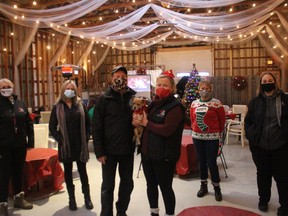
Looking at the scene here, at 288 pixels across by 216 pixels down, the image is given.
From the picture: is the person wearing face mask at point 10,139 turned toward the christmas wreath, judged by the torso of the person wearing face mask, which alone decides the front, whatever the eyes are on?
no

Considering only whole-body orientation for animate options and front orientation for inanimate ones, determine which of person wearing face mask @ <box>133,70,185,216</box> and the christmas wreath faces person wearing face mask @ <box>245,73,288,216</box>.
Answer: the christmas wreath

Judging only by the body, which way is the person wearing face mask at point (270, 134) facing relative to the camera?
toward the camera

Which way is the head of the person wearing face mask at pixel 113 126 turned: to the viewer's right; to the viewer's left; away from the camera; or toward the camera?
toward the camera

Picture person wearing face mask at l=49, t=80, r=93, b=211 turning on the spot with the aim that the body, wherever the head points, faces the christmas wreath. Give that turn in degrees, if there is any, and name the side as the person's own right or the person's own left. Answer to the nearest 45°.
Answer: approximately 135° to the person's own left

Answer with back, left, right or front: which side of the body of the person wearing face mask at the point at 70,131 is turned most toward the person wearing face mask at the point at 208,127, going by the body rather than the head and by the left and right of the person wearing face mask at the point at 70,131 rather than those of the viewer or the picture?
left

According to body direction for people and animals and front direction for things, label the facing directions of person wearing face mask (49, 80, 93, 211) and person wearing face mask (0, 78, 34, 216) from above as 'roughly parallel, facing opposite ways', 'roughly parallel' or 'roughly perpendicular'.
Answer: roughly parallel

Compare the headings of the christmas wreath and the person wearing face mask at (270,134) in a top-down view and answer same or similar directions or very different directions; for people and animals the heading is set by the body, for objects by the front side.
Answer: same or similar directions

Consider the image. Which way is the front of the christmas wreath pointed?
toward the camera

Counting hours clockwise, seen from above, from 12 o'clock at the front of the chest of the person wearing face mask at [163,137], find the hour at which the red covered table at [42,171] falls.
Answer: The red covered table is roughly at 3 o'clock from the person wearing face mask.

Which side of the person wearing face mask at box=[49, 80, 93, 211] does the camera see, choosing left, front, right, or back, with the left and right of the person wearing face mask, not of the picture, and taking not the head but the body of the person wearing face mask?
front

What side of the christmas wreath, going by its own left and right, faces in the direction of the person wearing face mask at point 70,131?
front

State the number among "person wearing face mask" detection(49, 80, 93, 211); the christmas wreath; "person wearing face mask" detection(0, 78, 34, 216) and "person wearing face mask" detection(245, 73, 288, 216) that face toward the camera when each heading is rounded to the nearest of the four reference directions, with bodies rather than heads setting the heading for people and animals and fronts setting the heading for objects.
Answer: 4

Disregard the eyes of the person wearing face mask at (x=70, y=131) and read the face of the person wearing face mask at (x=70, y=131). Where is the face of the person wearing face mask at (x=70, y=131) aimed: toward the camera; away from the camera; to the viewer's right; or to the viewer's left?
toward the camera

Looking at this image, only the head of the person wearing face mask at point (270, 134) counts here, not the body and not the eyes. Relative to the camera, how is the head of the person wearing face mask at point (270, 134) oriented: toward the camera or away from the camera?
toward the camera

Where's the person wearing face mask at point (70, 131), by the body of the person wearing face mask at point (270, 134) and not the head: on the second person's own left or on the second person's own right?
on the second person's own right

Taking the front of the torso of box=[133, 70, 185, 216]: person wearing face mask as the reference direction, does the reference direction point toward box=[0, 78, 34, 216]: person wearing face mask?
no

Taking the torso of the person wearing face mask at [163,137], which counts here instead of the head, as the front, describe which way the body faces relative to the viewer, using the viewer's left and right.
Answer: facing the viewer and to the left of the viewer
